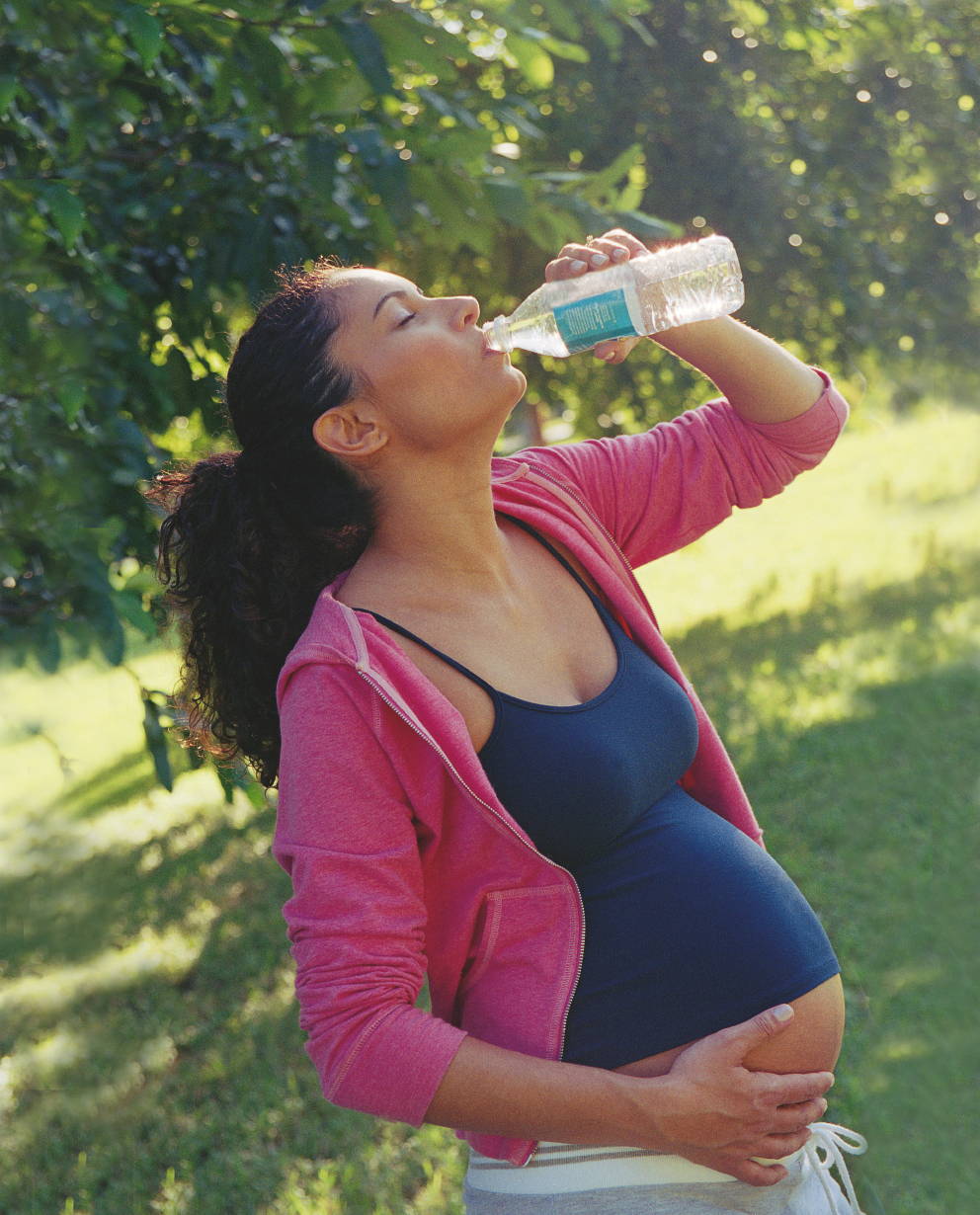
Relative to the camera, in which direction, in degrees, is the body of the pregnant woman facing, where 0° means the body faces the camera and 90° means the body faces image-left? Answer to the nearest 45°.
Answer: approximately 315°

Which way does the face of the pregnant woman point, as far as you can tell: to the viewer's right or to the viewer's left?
to the viewer's right
